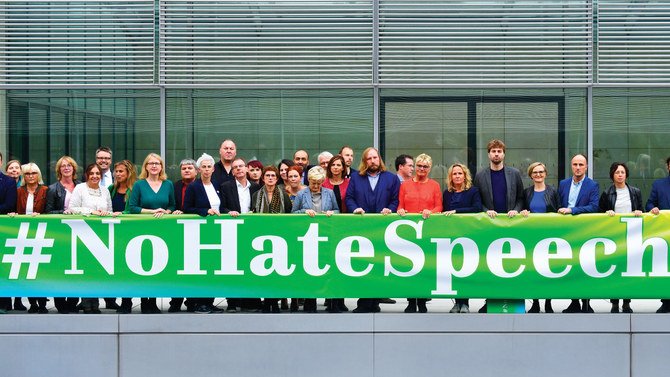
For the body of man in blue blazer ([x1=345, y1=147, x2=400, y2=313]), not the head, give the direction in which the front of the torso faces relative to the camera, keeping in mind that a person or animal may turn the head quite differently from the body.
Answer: toward the camera

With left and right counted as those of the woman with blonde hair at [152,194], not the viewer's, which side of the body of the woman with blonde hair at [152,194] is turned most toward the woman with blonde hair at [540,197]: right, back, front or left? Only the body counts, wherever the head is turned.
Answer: left

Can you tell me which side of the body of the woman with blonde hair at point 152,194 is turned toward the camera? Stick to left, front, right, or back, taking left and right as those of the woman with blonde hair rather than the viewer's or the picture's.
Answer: front

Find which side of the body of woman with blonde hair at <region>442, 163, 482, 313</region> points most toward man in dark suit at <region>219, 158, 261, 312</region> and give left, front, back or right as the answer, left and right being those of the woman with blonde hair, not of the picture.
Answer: right

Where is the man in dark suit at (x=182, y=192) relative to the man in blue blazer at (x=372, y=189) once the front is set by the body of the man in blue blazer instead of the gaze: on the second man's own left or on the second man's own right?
on the second man's own right

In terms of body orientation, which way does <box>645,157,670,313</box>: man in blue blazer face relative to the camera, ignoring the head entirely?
toward the camera

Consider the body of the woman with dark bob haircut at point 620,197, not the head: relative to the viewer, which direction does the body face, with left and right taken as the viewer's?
facing the viewer

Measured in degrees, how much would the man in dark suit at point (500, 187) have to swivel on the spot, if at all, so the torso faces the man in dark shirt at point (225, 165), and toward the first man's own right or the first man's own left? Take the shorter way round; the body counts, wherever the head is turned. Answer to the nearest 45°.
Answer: approximately 90° to the first man's own right

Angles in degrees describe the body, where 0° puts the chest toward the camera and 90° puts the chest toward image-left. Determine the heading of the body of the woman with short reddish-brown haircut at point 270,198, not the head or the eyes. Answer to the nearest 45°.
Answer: approximately 0°
